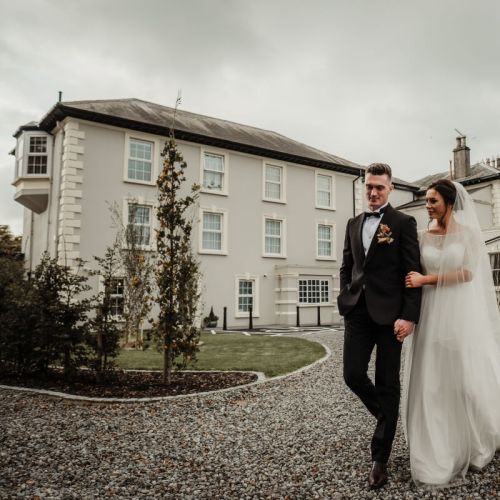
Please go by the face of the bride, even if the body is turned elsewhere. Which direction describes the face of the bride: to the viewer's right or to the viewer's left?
to the viewer's left

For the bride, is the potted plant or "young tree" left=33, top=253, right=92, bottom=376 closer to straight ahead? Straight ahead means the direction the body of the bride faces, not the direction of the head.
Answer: the young tree

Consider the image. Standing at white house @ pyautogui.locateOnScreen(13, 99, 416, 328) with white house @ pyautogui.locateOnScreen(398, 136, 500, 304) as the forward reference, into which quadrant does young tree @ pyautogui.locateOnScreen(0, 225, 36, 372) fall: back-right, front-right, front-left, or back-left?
back-right

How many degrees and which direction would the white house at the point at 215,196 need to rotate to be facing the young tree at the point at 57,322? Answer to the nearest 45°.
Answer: approximately 45° to its right

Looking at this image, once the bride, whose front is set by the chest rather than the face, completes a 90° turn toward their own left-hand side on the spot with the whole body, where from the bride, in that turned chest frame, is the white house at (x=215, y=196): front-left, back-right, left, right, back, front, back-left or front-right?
back

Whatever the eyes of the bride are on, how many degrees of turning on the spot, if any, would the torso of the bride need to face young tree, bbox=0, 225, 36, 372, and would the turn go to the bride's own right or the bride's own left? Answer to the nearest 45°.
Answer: approximately 45° to the bride's own right

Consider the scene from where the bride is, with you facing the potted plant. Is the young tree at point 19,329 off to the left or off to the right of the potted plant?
left

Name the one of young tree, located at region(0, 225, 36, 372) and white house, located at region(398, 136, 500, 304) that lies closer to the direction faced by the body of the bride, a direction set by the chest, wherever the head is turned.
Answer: the young tree

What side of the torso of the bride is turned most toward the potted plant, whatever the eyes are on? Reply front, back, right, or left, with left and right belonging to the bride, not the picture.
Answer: right

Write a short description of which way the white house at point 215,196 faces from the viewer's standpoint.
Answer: facing the viewer and to the right of the viewer

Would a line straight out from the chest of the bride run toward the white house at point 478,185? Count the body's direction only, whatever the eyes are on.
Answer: no

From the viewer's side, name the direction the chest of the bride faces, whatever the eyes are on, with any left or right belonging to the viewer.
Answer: facing the viewer and to the left of the viewer

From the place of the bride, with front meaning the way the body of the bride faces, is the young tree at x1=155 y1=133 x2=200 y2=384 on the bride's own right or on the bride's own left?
on the bride's own right

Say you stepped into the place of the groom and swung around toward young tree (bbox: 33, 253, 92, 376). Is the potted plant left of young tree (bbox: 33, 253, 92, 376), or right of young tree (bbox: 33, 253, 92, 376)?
right
